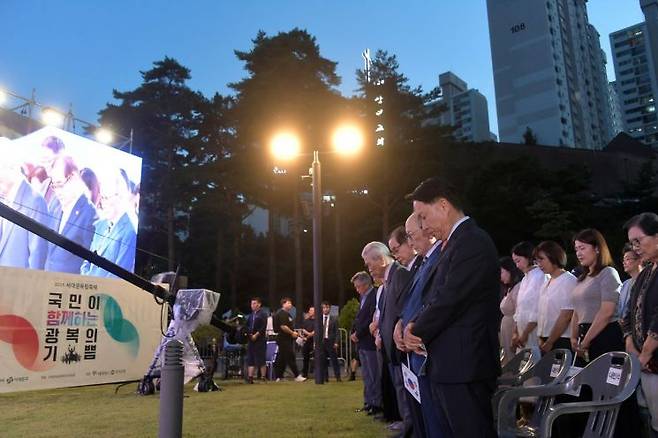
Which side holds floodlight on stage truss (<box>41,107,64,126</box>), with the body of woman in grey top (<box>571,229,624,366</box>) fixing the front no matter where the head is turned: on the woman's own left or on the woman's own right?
on the woman's own right

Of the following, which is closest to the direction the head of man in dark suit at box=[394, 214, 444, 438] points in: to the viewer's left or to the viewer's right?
to the viewer's left

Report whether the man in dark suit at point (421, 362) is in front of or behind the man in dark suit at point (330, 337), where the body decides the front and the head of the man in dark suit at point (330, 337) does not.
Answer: in front

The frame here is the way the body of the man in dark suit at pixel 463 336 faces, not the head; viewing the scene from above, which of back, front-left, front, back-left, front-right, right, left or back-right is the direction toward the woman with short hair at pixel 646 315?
back-right

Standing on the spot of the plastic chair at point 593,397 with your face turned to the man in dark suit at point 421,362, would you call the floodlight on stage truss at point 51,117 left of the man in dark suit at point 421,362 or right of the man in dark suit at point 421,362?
right

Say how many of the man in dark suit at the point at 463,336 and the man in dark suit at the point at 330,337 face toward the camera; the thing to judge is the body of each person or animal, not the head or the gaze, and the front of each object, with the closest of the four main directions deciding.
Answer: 1

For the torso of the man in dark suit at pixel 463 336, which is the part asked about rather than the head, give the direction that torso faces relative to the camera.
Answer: to the viewer's left

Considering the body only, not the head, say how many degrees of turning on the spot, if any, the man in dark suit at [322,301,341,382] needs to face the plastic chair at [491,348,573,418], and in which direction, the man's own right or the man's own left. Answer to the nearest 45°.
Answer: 0° — they already face it

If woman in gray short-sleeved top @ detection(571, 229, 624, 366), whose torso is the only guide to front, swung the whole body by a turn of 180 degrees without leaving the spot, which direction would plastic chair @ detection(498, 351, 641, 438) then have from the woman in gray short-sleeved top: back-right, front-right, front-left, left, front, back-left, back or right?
back-right
